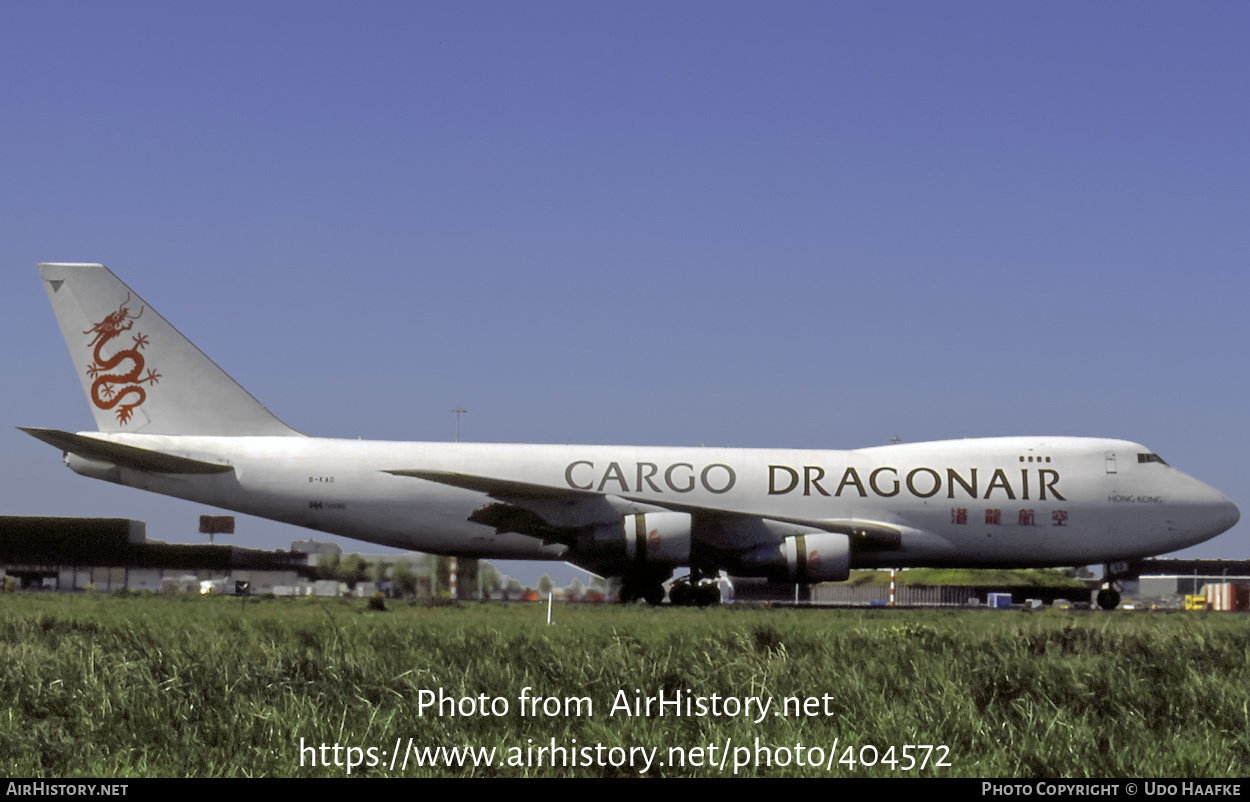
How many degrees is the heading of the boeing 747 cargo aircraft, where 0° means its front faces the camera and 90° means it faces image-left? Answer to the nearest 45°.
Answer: approximately 270°
